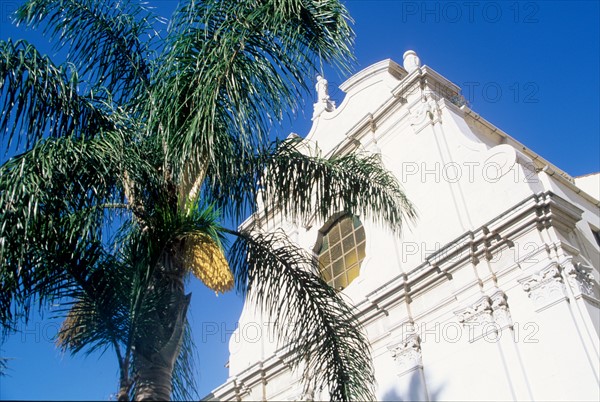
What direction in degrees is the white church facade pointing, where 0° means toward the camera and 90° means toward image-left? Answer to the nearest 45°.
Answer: approximately 45°

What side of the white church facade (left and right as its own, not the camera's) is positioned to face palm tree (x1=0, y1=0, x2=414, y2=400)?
front
